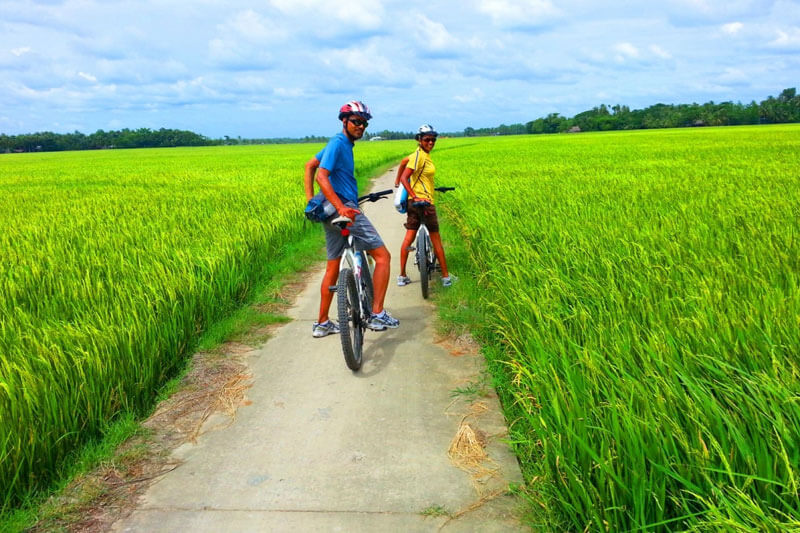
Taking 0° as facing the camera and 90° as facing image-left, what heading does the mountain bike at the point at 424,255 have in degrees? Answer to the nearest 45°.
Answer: approximately 180°

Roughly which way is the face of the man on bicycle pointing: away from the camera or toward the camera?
toward the camera

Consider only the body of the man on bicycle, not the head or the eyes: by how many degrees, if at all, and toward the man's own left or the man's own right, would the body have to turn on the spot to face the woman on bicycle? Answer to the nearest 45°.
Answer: approximately 45° to the man's own left

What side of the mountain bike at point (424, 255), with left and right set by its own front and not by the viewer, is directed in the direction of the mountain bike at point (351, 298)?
back

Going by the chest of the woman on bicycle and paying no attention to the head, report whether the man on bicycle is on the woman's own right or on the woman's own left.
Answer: on the woman's own right
